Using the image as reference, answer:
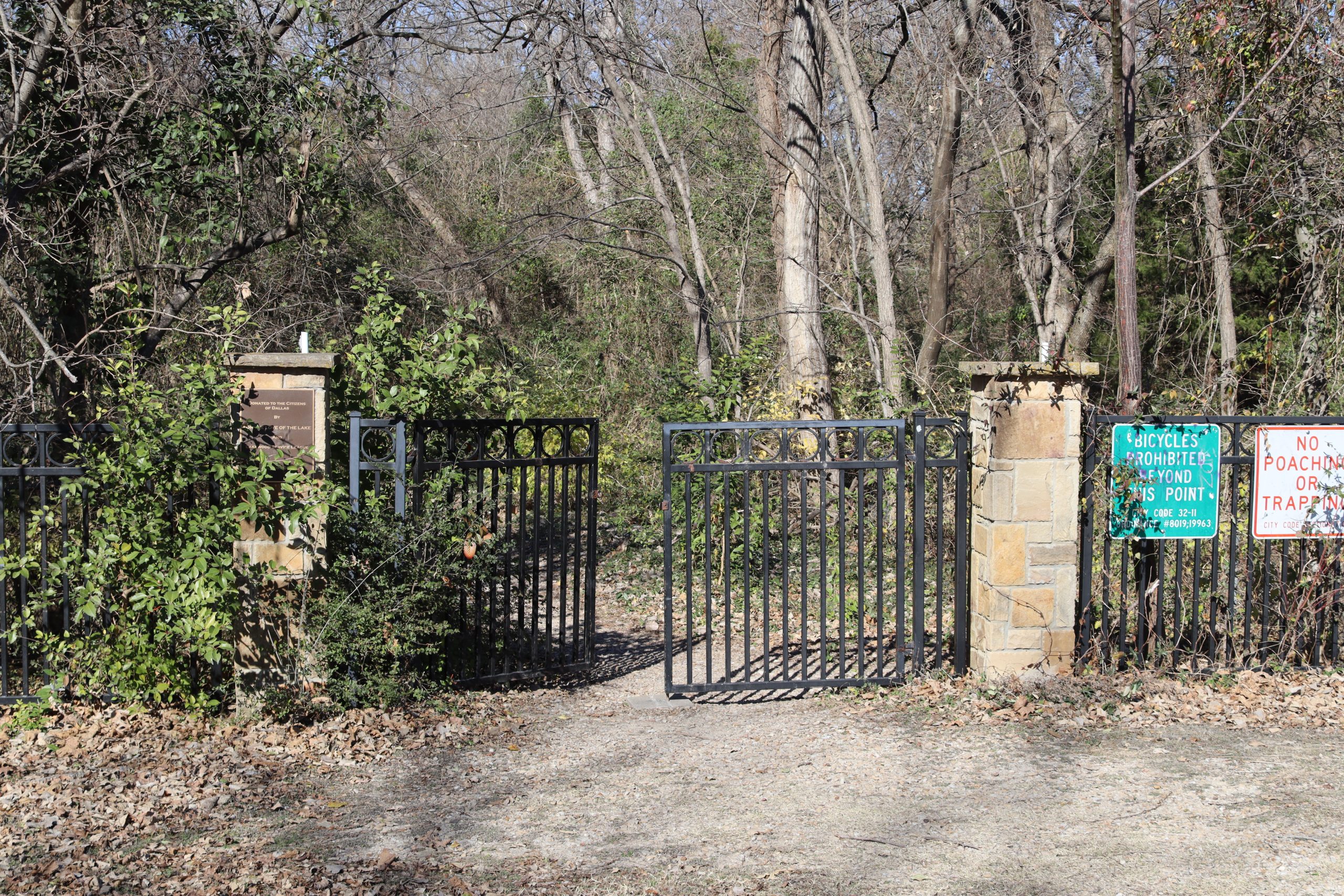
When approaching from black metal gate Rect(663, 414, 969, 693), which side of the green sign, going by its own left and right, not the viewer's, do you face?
right

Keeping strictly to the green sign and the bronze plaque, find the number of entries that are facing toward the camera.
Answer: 2

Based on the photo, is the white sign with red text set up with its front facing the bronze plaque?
no

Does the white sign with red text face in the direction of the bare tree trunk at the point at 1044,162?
no

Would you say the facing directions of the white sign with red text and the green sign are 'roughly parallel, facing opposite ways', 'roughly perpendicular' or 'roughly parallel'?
roughly parallel

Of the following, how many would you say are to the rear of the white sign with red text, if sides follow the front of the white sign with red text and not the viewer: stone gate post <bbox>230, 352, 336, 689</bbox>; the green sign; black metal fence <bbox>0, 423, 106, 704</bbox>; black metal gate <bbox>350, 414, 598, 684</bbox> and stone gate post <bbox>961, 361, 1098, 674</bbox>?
0

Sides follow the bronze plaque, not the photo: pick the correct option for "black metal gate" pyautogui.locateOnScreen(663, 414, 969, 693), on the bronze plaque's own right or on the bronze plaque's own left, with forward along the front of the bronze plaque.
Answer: on the bronze plaque's own left

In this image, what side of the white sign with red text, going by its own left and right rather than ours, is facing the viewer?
front

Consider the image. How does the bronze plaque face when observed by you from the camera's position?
facing the viewer

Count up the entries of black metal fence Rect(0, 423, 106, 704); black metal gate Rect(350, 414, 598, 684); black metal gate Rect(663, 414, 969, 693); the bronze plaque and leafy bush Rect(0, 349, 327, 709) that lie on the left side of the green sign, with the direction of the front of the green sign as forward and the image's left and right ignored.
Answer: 0

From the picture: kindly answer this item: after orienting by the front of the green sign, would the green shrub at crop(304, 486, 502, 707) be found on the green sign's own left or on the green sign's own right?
on the green sign's own right

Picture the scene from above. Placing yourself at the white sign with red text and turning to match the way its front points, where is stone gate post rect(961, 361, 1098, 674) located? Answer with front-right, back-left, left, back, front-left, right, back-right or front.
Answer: front-right

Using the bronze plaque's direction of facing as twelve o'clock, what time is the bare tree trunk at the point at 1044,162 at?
The bare tree trunk is roughly at 8 o'clock from the bronze plaque.
